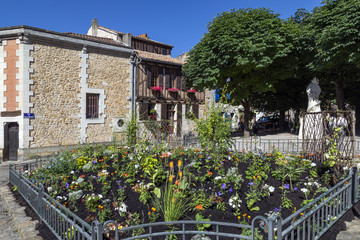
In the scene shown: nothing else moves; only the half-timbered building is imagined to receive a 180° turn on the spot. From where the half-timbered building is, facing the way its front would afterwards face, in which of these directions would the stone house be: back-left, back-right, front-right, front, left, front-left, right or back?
left

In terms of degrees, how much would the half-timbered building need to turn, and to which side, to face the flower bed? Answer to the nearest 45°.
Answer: approximately 45° to its right

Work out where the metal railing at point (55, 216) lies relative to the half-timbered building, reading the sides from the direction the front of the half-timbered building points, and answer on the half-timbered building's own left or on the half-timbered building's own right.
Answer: on the half-timbered building's own right

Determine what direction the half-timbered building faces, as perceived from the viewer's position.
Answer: facing the viewer and to the right of the viewer

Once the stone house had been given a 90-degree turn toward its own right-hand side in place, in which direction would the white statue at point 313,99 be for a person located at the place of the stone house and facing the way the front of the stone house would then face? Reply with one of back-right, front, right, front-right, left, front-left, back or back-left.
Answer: back

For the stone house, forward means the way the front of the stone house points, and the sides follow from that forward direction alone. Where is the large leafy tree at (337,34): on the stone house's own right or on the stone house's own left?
on the stone house's own left

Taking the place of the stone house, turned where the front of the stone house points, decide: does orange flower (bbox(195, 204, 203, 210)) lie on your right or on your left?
on your left

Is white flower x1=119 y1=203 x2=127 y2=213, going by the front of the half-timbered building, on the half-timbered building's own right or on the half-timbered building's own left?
on the half-timbered building's own right
